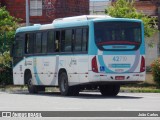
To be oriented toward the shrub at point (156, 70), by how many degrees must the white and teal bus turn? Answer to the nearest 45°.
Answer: approximately 90° to its right

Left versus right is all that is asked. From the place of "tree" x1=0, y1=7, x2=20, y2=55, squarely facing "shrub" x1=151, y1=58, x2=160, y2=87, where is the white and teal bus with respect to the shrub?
right

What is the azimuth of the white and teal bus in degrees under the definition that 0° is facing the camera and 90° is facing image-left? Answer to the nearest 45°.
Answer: approximately 135°

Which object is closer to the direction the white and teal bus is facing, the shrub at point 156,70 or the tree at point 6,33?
the tree
